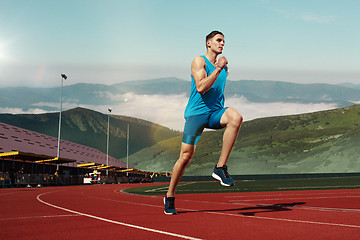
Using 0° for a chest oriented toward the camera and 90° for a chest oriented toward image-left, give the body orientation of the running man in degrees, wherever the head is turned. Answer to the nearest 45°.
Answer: approximately 315°
